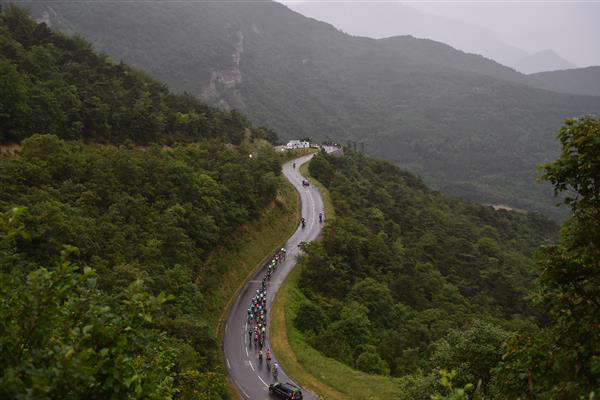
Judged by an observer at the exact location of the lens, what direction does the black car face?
facing away from the viewer and to the left of the viewer

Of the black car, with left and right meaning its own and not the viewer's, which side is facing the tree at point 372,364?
right

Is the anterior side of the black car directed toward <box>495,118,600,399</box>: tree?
no
